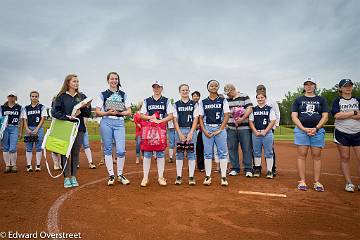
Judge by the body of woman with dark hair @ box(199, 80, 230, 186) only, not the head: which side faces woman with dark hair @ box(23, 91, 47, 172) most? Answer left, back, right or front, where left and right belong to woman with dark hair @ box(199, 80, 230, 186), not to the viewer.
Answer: right

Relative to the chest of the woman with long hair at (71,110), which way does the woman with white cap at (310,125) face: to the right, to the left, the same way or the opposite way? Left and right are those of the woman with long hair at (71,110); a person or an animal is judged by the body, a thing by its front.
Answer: to the right

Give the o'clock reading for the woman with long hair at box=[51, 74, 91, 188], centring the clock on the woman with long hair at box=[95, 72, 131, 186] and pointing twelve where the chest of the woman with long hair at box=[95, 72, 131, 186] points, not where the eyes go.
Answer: the woman with long hair at box=[51, 74, 91, 188] is roughly at 3 o'clock from the woman with long hair at box=[95, 72, 131, 186].

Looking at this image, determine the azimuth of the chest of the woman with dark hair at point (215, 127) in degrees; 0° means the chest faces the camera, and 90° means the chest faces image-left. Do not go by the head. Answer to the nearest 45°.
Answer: approximately 0°

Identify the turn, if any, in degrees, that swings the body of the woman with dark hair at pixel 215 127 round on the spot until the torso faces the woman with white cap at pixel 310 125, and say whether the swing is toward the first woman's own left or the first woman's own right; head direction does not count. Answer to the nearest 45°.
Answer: approximately 90° to the first woman's own left

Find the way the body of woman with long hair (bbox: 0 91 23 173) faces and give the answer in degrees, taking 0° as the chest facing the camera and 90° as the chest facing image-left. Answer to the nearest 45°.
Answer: approximately 0°

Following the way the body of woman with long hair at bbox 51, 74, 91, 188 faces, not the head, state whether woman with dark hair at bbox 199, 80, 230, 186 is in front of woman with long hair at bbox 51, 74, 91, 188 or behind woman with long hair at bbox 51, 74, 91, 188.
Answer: in front

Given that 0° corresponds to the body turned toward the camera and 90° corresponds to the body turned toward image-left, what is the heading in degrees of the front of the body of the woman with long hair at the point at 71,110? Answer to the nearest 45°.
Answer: approximately 315°

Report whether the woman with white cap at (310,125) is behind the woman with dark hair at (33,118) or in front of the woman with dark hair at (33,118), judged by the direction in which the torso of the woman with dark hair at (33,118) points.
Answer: in front

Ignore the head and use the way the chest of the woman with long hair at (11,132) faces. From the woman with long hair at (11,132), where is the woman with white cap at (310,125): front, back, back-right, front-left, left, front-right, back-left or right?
front-left

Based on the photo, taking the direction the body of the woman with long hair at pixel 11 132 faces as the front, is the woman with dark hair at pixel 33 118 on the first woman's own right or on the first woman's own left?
on the first woman's own left
